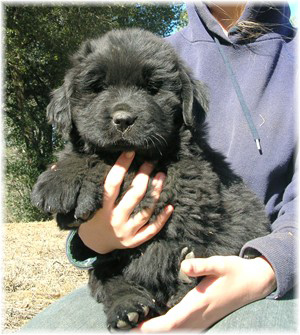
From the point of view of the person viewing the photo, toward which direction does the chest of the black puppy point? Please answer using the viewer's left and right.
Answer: facing the viewer and to the left of the viewer
